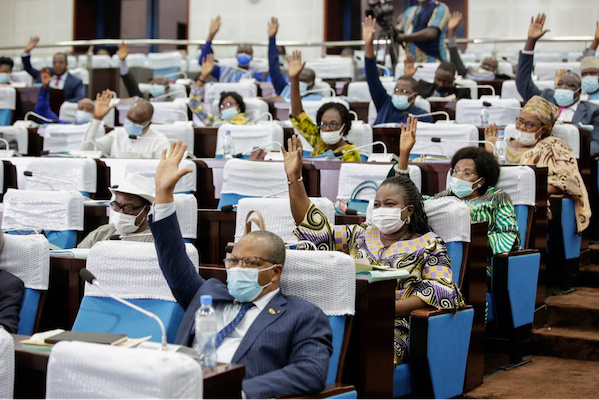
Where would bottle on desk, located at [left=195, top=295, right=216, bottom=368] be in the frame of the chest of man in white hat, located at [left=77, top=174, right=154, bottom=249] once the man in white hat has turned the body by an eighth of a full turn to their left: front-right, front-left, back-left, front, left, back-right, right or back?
front

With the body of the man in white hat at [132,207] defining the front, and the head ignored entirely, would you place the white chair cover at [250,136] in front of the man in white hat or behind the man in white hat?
behind

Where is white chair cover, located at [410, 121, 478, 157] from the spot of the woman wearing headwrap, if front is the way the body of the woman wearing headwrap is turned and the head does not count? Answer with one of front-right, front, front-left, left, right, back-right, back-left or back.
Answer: right

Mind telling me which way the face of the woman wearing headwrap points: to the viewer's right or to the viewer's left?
to the viewer's left

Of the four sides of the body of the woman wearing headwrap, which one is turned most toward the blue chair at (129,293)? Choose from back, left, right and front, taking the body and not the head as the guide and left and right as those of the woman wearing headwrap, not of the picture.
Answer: front

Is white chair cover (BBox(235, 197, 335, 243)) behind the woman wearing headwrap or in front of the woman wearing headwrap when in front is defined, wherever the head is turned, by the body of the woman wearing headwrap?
in front

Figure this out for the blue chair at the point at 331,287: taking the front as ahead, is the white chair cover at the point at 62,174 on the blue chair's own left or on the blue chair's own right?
on the blue chair's own right

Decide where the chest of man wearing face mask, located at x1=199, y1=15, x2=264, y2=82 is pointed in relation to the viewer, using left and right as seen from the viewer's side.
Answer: facing the viewer

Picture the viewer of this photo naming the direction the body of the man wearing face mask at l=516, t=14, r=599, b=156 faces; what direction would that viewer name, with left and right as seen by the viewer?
facing the viewer and to the left of the viewer

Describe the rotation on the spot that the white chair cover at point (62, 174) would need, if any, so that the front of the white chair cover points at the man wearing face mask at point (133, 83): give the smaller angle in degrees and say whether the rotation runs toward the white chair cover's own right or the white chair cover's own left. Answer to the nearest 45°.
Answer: approximately 135° to the white chair cover's own right

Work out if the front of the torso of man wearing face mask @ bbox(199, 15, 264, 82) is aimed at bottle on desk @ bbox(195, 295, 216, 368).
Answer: yes

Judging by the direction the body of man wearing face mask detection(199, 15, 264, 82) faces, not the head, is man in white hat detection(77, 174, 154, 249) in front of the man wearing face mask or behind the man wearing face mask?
in front

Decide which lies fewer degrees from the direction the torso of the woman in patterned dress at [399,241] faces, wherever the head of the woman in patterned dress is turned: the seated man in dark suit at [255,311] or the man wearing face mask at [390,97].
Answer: the seated man in dark suit
